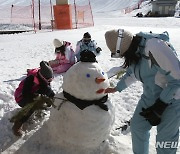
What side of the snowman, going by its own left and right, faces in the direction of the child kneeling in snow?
back

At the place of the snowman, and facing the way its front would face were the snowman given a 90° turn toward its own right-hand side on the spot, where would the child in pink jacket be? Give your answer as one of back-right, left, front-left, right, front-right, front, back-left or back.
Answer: back-right

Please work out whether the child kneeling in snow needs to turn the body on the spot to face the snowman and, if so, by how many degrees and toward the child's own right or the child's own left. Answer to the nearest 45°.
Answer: approximately 45° to the child's own right

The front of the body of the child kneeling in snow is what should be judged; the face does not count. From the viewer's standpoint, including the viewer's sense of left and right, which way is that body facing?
facing to the right of the viewer

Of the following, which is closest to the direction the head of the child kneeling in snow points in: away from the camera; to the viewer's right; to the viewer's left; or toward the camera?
to the viewer's right

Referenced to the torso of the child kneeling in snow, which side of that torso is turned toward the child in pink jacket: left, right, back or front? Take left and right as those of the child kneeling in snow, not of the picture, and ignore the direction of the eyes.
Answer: left

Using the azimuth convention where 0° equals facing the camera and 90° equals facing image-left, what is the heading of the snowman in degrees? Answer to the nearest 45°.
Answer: approximately 315°
